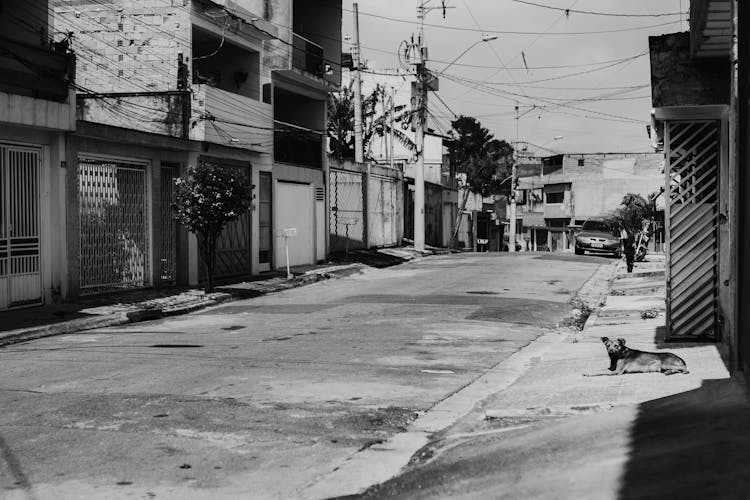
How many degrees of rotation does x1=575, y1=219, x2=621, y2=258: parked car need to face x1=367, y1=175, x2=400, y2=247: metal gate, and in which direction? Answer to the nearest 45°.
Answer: approximately 90° to its right

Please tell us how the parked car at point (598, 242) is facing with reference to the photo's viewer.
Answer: facing the viewer

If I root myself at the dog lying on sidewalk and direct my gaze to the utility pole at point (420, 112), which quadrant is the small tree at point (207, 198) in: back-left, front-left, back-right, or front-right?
front-left

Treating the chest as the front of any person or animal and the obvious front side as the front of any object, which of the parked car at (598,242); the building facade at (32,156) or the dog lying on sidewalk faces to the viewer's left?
the dog lying on sidewalk

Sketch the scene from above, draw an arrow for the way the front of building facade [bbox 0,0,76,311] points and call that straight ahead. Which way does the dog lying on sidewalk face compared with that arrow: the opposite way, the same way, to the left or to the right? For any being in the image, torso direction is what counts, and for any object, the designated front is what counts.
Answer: the opposite way

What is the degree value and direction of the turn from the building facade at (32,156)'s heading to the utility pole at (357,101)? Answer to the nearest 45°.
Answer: approximately 90° to its left

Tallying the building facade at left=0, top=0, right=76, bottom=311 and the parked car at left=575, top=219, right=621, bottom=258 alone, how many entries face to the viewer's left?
0

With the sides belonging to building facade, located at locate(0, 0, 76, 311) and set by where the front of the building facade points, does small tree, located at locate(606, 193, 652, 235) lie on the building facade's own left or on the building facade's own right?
on the building facade's own left

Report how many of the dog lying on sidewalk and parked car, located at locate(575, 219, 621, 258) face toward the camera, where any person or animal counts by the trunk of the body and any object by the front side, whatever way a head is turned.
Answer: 1

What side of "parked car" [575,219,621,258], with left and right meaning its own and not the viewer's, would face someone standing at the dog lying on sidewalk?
front

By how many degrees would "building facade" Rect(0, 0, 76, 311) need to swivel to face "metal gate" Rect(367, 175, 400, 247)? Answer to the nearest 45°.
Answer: approximately 90° to its left

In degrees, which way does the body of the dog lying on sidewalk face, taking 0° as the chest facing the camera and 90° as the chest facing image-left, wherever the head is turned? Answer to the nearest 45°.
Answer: approximately 90°

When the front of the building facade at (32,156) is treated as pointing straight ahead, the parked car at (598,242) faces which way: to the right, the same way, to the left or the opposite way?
to the right

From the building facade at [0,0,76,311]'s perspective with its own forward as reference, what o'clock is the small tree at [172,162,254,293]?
The small tree is roughly at 10 o'clock from the building facade.

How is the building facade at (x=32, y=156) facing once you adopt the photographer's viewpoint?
facing the viewer and to the right of the viewer

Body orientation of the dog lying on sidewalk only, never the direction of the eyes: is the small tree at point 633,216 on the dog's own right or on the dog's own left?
on the dog's own right

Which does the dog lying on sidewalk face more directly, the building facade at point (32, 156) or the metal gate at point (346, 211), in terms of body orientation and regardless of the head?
the building facade
